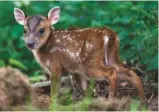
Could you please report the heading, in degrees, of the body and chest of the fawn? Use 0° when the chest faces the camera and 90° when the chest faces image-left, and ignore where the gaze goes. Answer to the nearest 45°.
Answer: approximately 90°
